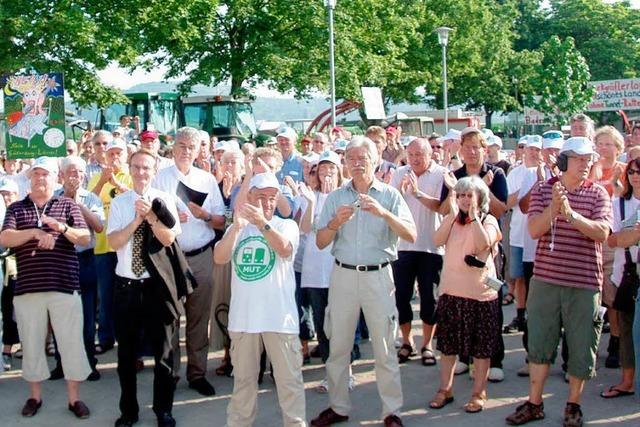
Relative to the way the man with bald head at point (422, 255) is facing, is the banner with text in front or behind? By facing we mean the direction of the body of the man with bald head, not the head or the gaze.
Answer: behind

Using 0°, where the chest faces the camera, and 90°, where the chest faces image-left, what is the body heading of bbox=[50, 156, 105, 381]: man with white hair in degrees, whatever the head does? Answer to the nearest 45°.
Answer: approximately 0°

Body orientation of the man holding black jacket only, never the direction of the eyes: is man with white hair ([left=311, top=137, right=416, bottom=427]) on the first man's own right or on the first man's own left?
on the first man's own left

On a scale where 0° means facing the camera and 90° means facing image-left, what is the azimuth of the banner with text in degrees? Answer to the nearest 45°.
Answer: approximately 0°

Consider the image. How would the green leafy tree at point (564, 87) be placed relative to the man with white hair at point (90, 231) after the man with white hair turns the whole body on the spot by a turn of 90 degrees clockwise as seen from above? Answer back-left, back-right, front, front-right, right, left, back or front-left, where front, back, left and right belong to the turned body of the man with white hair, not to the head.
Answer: back-right

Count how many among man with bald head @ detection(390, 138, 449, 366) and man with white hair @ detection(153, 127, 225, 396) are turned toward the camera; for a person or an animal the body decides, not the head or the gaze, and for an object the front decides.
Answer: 2
